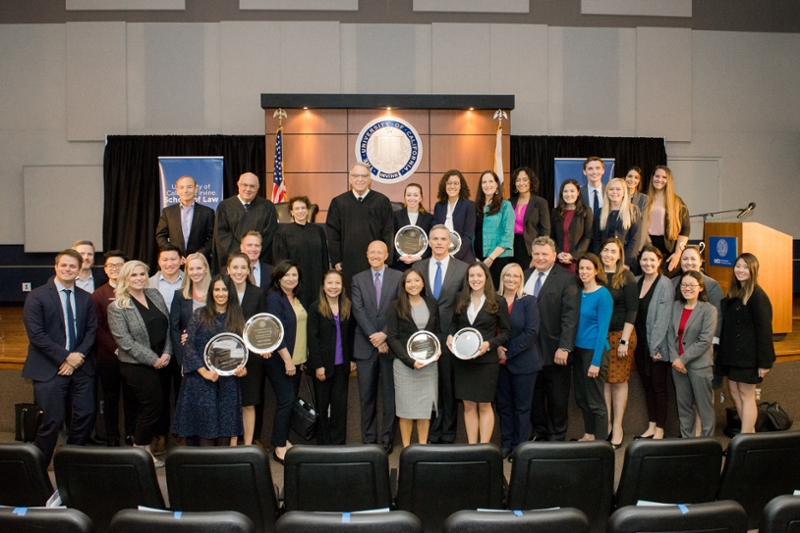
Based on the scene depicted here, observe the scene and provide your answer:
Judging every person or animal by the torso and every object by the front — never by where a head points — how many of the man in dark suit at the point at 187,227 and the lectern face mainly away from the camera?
0

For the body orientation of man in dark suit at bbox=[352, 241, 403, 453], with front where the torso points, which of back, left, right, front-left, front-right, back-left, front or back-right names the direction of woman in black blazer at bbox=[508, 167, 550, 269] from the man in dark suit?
back-left

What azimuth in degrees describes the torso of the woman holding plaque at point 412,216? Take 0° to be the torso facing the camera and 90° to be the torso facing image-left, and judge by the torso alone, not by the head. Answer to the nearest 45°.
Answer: approximately 0°

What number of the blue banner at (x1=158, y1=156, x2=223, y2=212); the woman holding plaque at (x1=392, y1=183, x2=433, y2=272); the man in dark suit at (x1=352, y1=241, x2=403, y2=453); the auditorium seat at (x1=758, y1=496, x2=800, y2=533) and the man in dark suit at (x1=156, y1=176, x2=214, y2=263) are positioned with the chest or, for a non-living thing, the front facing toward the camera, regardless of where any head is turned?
4

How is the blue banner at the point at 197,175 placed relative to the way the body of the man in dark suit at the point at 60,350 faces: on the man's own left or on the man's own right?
on the man's own left

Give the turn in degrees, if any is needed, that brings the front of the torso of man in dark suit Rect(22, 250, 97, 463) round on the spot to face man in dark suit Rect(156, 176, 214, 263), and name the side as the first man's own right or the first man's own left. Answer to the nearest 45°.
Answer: approximately 90° to the first man's own left

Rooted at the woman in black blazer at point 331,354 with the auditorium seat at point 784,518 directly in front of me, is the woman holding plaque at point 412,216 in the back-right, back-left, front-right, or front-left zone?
back-left
